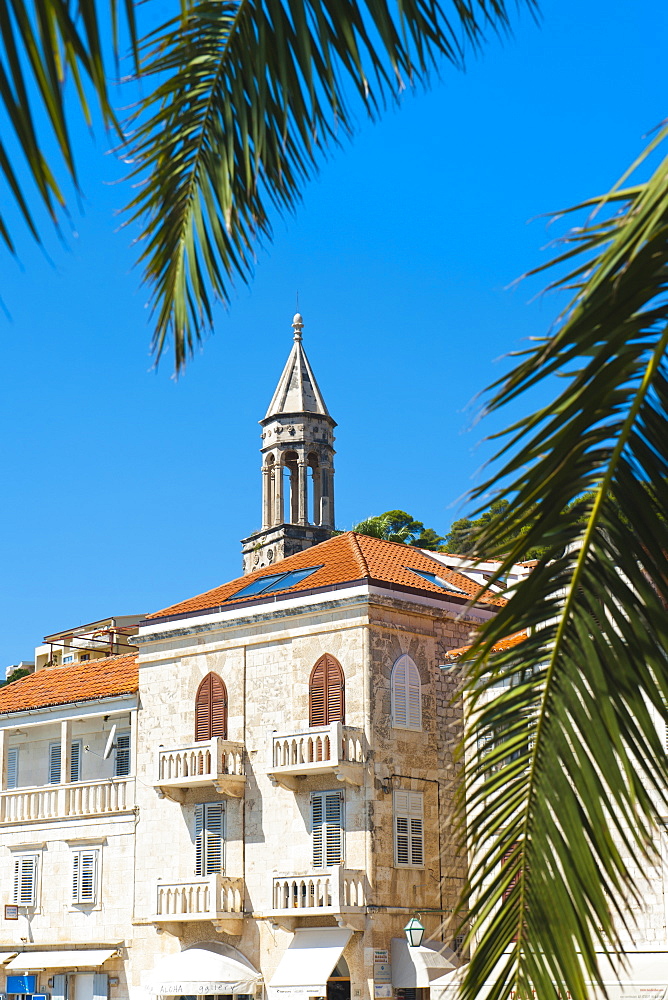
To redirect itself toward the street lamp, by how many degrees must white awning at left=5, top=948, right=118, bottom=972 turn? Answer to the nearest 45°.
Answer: approximately 90° to its left

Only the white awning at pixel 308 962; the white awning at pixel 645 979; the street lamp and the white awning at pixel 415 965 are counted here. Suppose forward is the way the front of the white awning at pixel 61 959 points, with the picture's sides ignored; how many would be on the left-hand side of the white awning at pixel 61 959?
4

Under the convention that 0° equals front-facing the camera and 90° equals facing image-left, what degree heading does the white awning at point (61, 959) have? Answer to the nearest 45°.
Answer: approximately 45°

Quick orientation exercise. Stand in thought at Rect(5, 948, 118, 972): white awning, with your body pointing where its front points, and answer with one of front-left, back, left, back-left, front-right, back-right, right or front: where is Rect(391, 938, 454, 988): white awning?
left

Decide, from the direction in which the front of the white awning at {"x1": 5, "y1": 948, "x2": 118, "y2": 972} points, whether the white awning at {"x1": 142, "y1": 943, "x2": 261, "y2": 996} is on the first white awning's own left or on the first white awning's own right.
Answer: on the first white awning's own left

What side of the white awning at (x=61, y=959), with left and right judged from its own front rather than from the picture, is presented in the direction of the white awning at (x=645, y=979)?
left
